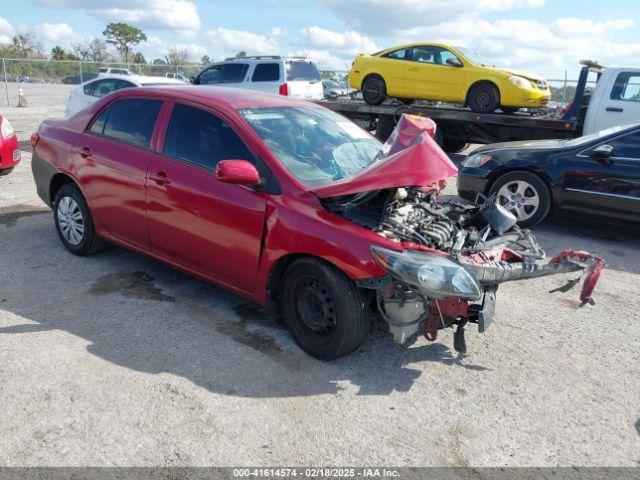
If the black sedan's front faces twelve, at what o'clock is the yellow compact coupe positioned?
The yellow compact coupe is roughly at 2 o'clock from the black sedan.

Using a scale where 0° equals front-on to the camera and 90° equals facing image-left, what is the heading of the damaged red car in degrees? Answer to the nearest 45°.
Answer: approximately 315°

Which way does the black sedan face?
to the viewer's left

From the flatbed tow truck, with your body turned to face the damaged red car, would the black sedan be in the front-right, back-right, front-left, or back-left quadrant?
front-left

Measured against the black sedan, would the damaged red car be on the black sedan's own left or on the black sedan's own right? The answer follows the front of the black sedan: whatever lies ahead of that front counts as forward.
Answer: on the black sedan's own left

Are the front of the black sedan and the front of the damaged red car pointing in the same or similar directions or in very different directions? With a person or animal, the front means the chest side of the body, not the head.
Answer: very different directions

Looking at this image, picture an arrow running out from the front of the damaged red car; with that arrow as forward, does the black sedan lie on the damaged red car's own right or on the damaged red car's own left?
on the damaged red car's own left

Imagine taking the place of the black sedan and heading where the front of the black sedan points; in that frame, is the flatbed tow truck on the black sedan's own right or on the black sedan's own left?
on the black sedan's own right

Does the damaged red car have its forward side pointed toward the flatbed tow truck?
no
